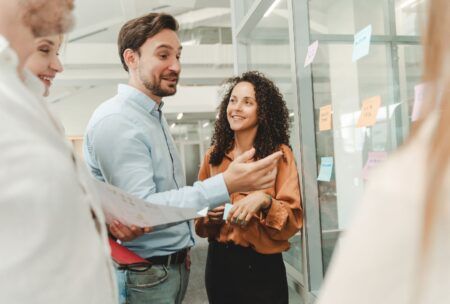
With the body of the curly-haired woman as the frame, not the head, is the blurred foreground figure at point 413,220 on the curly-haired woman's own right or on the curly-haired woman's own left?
on the curly-haired woman's own left

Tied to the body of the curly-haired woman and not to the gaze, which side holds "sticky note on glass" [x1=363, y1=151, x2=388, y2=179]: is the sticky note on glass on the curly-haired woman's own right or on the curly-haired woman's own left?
on the curly-haired woman's own left

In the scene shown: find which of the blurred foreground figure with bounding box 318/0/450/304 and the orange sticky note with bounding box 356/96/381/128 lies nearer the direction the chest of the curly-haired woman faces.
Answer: the blurred foreground figure

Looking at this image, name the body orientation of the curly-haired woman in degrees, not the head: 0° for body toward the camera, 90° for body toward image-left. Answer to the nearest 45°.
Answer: approximately 45°
